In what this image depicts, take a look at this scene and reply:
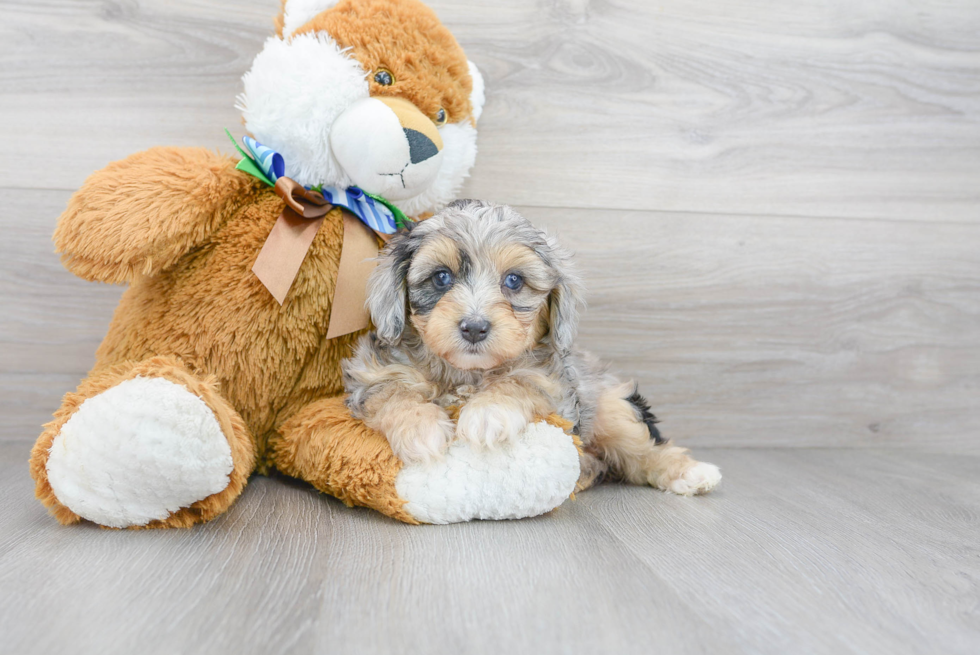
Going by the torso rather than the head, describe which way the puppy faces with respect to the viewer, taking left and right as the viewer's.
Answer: facing the viewer and to the left of the viewer

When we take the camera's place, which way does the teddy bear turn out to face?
facing the viewer and to the right of the viewer
